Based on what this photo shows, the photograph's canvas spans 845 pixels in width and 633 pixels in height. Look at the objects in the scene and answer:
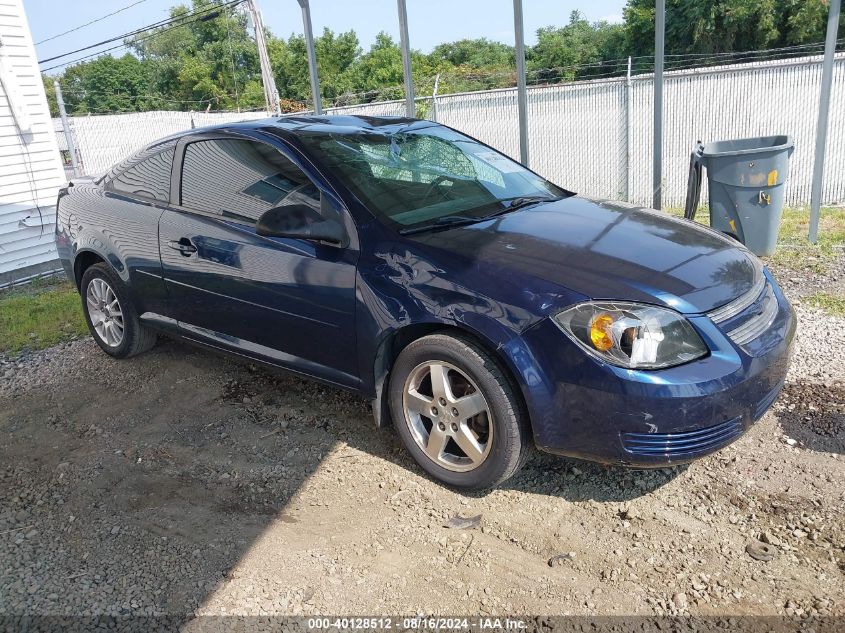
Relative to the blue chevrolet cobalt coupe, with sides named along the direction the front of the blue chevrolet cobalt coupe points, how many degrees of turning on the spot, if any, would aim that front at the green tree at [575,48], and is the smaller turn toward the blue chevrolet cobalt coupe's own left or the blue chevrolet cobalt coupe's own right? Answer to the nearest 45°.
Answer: approximately 135° to the blue chevrolet cobalt coupe's own left

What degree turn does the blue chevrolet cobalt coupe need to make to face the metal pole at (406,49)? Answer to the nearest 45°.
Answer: approximately 135° to its left

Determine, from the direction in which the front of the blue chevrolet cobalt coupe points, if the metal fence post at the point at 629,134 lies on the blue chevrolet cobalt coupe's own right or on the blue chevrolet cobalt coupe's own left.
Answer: on the blue chevrolet cobalt coupe's own left

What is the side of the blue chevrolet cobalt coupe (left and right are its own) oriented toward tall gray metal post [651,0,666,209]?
left

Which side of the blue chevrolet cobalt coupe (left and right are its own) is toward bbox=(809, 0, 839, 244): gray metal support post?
left

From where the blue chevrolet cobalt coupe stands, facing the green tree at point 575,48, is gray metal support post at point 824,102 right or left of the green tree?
right

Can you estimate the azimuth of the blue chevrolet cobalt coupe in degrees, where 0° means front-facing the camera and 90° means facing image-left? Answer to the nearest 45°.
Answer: approximately 315°

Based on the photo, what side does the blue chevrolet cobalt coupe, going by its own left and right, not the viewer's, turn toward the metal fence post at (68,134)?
back
